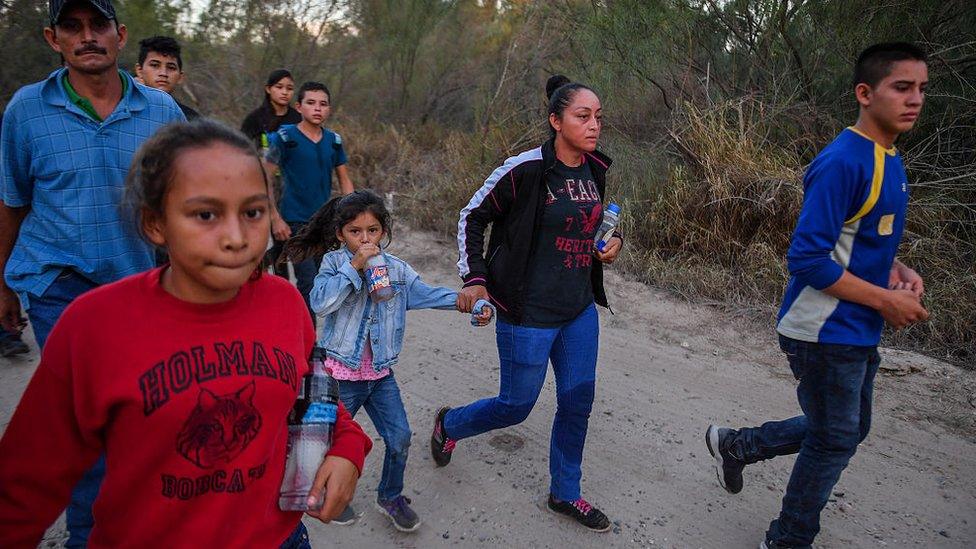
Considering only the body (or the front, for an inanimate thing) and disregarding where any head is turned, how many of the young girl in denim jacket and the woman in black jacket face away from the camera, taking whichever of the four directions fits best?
0

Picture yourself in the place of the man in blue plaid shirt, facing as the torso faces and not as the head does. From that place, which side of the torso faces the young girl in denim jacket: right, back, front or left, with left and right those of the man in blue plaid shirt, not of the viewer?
left

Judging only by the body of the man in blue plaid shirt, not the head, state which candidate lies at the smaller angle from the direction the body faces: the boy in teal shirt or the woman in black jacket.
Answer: the woman in black jacket

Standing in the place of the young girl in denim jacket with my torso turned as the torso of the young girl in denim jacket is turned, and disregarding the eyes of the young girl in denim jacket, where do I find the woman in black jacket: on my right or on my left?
on my left

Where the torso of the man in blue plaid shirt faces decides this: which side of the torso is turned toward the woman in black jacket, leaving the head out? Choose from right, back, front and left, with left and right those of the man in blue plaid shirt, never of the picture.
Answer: left

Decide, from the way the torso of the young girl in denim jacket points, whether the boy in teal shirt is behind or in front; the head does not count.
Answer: behind

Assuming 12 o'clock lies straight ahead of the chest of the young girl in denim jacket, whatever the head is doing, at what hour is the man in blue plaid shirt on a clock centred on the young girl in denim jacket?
The man in blue plaid shirt is roughly at 4 o'clock from the young girl in denim jacket.

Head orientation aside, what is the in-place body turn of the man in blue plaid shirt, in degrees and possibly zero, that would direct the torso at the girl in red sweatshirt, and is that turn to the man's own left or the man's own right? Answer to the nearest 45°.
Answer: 0° — they already face them

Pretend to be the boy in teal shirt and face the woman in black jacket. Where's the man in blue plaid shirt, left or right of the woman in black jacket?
right

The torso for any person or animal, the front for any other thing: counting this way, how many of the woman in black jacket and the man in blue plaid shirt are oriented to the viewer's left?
0
